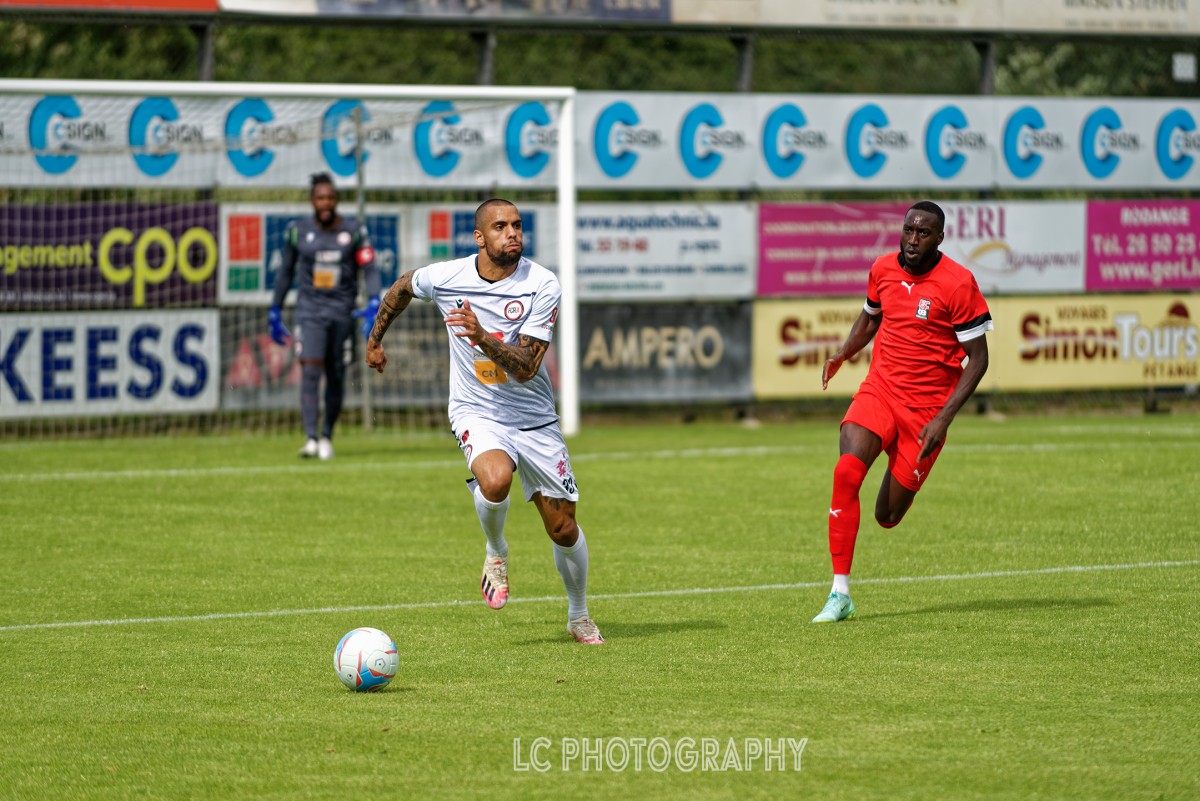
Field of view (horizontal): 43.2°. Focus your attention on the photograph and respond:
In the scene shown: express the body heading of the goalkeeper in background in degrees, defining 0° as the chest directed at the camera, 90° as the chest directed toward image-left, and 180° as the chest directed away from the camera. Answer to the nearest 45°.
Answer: approximately 0°

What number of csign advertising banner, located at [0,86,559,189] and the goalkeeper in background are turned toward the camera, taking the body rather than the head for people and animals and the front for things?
2

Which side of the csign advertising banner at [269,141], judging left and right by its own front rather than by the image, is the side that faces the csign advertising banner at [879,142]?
left

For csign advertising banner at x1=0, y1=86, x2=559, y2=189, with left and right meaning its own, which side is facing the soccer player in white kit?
front

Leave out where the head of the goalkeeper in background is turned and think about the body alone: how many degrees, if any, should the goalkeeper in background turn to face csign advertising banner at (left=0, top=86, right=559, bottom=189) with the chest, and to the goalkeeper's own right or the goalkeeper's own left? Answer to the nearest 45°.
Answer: approximately 180°

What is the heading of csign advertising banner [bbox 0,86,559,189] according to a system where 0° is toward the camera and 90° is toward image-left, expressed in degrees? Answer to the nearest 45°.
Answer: approximately 0°

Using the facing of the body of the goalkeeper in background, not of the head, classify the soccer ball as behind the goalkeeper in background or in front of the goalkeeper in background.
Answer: in front

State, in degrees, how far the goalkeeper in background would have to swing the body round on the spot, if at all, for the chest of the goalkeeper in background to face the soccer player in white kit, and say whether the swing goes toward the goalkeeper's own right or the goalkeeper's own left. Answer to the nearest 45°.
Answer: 0° — they already face them

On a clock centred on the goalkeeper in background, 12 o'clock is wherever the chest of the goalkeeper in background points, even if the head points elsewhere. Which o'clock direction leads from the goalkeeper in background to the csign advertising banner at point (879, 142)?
The csign advertising banner is roughly at 8 o'clock from the goalkeeper in background.

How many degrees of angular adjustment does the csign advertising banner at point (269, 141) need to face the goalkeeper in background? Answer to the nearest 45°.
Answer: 0° — it already faces them
